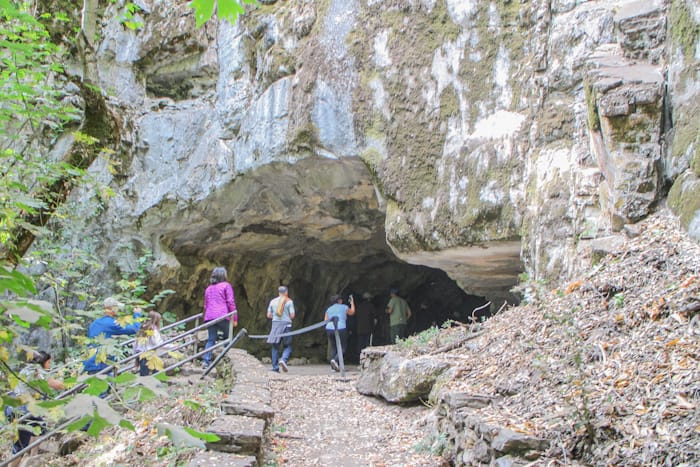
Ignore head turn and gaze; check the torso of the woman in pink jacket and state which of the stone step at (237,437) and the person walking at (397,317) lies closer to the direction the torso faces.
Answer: the person walking

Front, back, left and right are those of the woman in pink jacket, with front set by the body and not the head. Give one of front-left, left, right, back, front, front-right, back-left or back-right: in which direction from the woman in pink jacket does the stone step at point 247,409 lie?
back

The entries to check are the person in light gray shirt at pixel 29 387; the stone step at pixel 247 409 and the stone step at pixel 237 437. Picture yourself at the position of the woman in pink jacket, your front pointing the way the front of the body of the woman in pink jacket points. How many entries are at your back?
3

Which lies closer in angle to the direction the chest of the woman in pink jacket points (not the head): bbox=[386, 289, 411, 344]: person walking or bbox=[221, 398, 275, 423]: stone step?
the person walking

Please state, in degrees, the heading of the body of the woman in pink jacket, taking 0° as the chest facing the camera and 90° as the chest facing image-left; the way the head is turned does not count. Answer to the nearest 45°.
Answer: approximately 180°

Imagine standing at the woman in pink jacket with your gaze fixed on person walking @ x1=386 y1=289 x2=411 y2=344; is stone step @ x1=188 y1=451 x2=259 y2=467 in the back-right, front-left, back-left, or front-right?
back-right

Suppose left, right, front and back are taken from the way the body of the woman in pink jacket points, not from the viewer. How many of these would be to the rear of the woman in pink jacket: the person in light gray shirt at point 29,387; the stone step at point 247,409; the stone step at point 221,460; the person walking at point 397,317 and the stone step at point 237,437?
4

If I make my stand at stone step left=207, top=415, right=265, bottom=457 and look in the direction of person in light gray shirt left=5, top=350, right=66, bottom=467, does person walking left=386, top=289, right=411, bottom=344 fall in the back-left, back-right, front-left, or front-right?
back-right

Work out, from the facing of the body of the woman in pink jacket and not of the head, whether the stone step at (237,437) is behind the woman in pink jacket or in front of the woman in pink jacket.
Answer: behind

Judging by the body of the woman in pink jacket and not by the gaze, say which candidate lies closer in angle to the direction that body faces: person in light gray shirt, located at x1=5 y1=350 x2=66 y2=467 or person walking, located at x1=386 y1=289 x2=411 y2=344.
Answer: the person walking

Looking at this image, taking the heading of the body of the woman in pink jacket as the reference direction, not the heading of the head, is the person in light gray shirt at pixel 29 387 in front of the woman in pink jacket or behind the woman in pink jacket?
behind

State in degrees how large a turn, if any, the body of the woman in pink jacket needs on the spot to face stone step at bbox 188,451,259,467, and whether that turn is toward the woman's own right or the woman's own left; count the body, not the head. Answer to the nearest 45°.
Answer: approximately 180°
